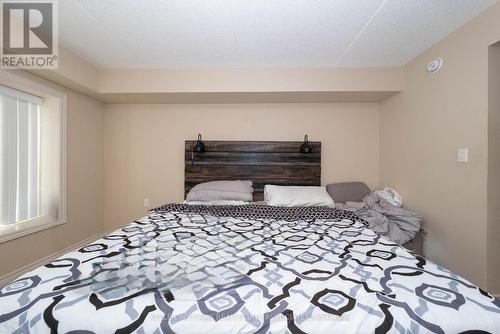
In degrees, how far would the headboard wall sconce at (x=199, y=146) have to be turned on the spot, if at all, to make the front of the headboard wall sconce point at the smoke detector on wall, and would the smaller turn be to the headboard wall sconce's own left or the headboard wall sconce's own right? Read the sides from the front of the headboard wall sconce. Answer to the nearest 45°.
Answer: approximately 45° to the headboard wall sconce's own left

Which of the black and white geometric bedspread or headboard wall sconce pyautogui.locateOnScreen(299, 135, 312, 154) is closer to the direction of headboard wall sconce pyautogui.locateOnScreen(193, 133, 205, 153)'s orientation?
the black and white geometric bedspread

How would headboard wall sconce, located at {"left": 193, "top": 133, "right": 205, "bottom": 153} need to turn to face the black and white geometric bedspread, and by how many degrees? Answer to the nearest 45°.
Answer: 0° — it already faces it

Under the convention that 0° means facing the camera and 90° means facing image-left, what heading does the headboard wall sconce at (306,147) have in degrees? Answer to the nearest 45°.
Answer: approximately 0°

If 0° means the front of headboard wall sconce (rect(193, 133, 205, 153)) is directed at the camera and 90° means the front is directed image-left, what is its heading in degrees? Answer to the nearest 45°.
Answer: approximately 0°

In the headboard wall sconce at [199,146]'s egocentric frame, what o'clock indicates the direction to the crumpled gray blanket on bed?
The crumpled gray blanket on bed is roughly at 10 o'clock from the headboard wall sconce.

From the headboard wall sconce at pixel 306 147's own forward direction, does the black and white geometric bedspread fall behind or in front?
in front

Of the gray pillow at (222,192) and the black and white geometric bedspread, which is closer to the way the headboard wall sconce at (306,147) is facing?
the black and white geometric bedspread

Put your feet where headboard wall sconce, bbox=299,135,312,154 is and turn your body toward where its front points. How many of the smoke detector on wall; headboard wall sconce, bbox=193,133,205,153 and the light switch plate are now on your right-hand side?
1

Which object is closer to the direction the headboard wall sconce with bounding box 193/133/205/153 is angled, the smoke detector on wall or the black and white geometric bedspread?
the black and white geometric bedspread

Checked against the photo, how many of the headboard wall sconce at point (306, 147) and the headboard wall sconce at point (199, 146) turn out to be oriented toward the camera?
2

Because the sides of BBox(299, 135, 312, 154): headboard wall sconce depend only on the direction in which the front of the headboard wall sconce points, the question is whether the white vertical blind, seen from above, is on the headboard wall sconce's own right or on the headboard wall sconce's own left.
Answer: on the headboard wall sconce's own right
